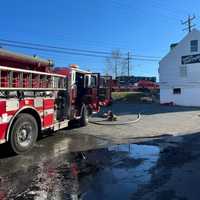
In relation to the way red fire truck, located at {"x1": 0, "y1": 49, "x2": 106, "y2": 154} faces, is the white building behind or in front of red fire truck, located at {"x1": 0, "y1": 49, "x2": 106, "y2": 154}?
in front

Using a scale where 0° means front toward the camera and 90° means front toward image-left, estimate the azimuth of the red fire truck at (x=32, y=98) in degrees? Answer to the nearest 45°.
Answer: approximately 225°
